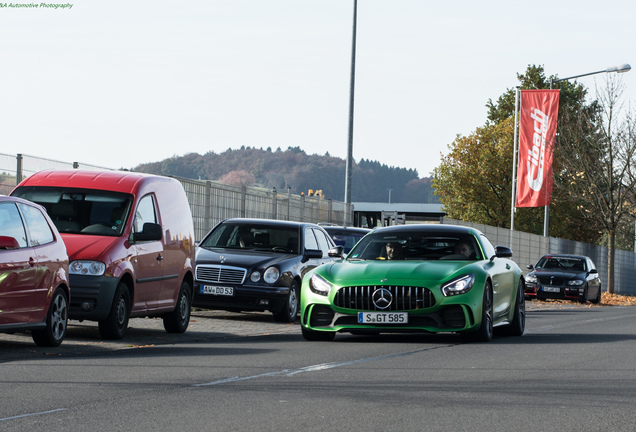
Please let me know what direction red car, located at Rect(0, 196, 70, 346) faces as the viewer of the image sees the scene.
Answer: facing the viewer and to the left of the viewer

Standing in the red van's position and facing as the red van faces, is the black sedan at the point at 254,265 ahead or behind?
behind

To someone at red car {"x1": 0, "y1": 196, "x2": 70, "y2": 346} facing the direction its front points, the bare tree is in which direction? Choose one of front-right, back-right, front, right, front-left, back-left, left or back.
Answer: back

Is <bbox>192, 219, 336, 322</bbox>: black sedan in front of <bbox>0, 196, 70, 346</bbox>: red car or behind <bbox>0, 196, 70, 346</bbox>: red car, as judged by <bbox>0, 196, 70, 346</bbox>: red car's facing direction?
behind

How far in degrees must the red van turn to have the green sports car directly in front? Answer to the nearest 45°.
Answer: approximately 135° to its left

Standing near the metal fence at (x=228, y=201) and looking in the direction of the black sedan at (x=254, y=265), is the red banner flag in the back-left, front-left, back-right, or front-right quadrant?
back-left

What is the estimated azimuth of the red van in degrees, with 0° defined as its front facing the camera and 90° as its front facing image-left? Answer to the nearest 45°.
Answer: approximately 45°

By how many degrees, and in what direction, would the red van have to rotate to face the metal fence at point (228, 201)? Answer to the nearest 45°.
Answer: approximately 135° to its right

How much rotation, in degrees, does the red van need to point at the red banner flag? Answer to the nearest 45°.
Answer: approximately 180°

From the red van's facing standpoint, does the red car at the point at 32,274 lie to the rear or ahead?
ahead

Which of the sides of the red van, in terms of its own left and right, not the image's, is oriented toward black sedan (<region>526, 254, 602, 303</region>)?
back
